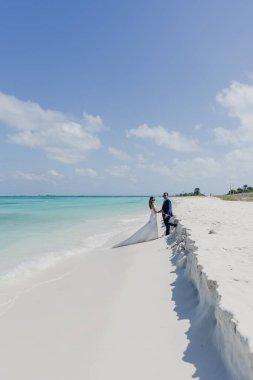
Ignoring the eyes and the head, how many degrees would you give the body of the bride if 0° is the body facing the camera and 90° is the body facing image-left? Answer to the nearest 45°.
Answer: approximately 270°
